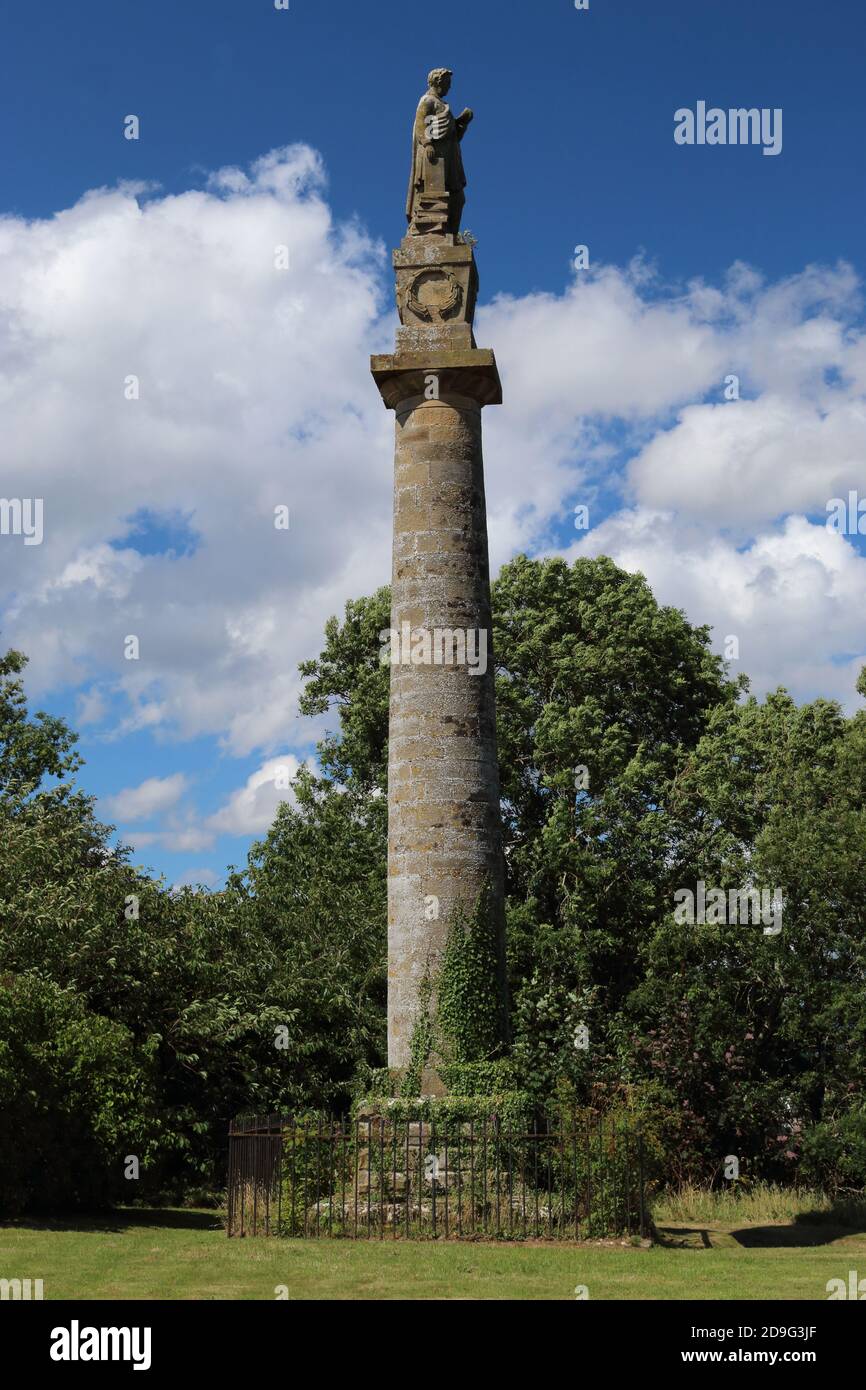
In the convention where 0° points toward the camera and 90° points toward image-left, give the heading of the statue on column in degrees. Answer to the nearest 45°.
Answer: approximately 270°
